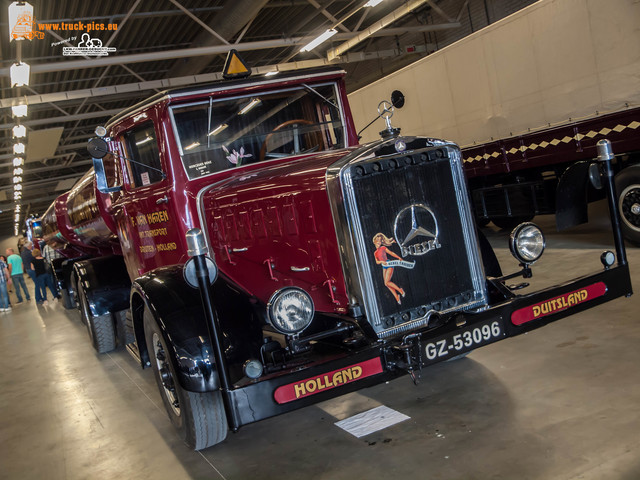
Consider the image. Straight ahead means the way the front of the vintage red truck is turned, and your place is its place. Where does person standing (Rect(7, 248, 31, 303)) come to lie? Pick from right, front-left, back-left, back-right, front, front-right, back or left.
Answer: back

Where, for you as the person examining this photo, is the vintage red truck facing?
facing the viewer and to the right of the viewer

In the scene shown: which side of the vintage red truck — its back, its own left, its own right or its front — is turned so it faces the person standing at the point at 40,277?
back

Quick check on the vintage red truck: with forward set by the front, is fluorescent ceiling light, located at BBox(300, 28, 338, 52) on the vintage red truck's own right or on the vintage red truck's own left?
on the vintage red truck's own left
